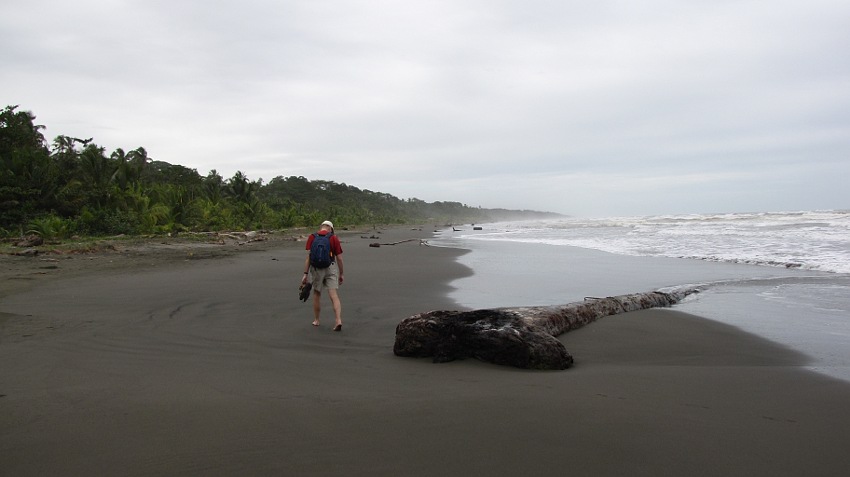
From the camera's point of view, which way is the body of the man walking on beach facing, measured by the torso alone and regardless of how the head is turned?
away from the camera

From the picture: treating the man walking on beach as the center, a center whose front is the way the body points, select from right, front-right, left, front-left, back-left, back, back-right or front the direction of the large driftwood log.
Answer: back-right
